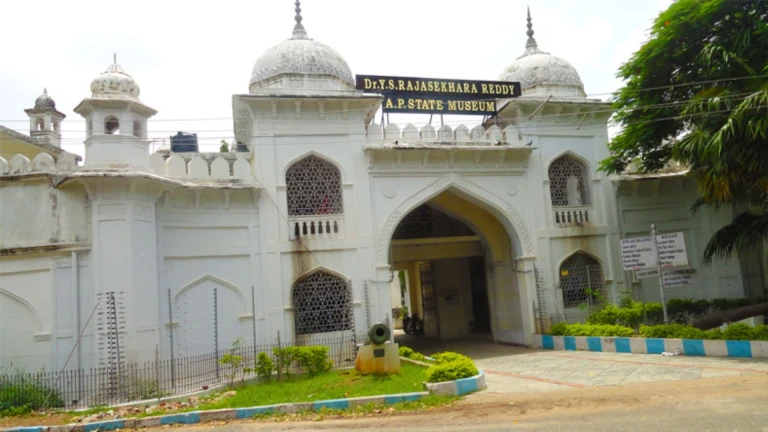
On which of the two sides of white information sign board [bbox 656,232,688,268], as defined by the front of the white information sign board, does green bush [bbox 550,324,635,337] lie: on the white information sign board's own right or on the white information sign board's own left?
on the white information sign board's own right

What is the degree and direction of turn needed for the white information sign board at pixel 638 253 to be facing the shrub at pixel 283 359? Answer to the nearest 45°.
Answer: approximately 45° to its right

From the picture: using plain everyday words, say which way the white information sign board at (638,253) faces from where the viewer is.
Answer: facing the viewer

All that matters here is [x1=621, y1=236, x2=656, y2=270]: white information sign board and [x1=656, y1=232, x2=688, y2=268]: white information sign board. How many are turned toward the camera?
2

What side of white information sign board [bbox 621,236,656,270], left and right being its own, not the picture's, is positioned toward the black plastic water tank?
right

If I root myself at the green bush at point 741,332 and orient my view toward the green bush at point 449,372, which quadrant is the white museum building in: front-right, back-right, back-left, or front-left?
front-right

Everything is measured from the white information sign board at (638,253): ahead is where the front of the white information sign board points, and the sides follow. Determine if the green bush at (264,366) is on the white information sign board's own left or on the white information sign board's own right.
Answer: on the white information sign board's own right

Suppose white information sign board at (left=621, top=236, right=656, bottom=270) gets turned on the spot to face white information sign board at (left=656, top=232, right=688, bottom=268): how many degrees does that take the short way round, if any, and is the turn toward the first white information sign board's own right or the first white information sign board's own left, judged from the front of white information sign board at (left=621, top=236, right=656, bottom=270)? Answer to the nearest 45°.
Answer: approximately 90° to the first white information sign board's own left

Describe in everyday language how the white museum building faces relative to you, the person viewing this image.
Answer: facing the viewer and to the right of the viewer

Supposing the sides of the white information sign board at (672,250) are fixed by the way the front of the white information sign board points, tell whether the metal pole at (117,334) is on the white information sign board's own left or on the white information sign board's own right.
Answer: on the white information sign board's own right

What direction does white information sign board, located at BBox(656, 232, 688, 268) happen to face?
toward the camera

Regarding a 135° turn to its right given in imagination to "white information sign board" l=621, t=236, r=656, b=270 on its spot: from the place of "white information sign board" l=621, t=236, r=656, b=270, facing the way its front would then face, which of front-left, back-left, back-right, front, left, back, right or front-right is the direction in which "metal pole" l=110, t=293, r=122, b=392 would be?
left

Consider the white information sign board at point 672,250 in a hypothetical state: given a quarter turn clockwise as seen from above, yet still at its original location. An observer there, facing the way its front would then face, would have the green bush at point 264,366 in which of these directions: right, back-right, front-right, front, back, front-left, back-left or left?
front-left
